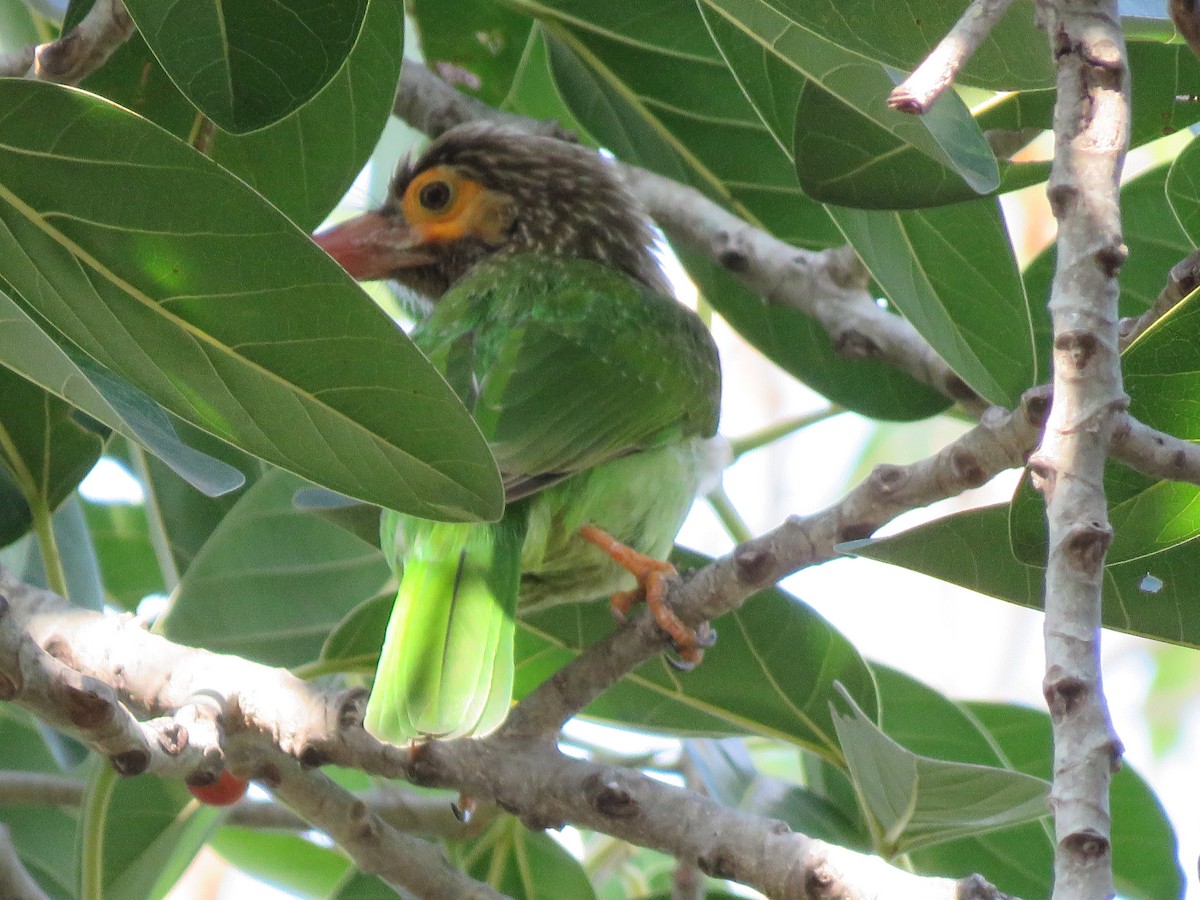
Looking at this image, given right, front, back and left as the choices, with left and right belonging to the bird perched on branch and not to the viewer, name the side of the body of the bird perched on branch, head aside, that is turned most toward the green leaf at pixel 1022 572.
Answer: right

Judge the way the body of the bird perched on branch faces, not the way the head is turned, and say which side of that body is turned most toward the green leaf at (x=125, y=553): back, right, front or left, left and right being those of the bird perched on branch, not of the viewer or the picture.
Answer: left

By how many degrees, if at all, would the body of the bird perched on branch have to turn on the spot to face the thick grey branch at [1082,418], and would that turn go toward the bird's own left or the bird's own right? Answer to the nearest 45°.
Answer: approximately 135° to the bird's own right

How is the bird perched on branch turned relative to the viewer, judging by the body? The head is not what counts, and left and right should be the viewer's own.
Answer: facing away from the viewer and to the right of the viewer

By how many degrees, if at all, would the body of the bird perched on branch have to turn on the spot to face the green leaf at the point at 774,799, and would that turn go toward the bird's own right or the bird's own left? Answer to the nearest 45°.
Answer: approximately 45° to the bird's own right
